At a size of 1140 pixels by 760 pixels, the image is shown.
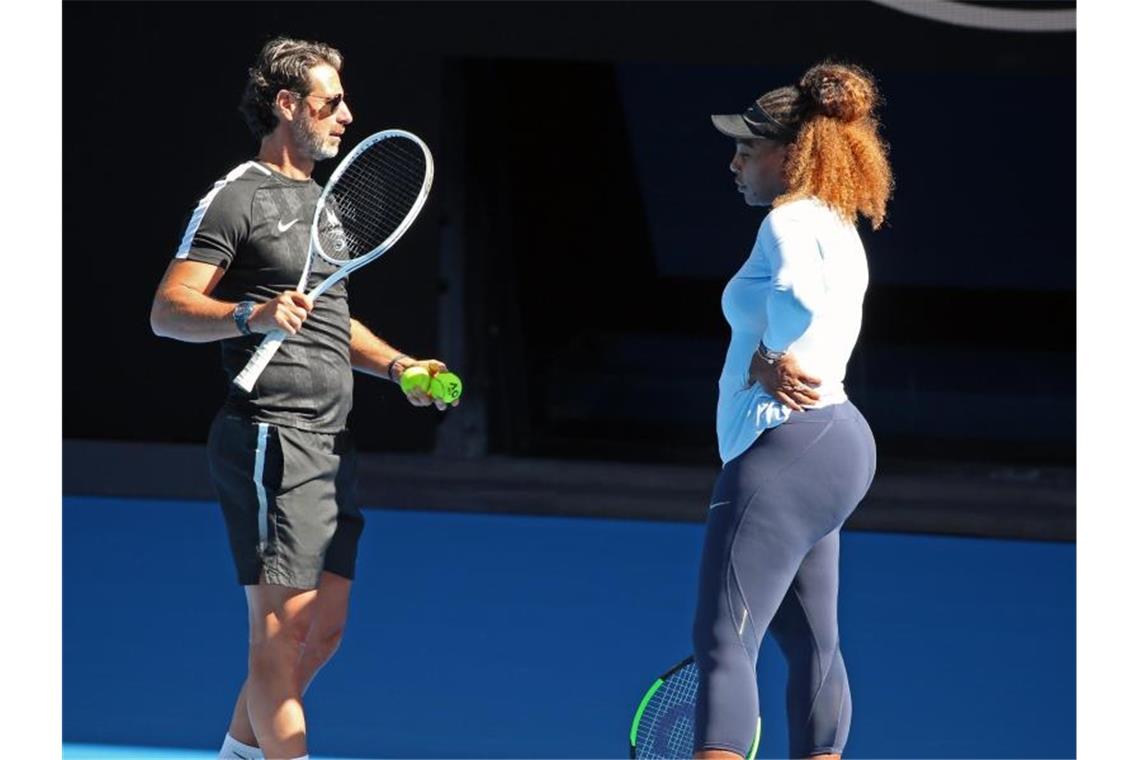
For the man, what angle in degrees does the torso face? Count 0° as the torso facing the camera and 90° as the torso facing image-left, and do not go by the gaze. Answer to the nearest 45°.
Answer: approximately 315°

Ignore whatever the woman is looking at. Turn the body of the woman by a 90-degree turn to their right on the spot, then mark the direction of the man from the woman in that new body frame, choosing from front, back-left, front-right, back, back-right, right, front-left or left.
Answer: left

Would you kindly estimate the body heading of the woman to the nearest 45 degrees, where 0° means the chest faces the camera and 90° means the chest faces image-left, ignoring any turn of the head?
approximately 90°

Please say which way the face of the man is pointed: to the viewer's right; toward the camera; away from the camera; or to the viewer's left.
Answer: to the viewer's right

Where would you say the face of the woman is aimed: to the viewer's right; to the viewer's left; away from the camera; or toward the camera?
to the viewer's left
